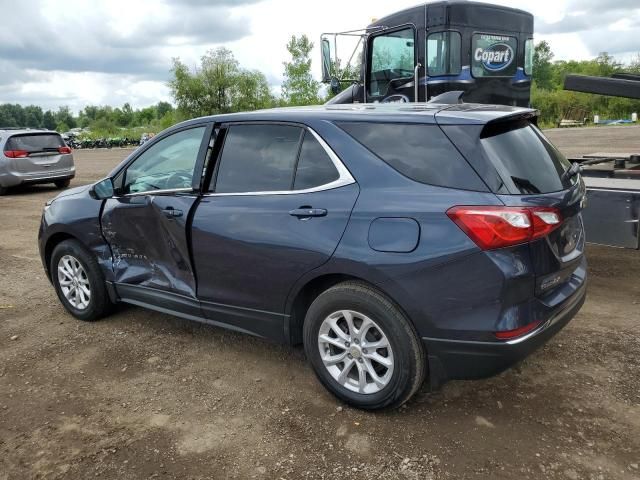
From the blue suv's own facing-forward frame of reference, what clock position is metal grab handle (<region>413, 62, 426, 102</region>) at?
The metal grab handle is roughly at 2 o'clock from the blue suv.

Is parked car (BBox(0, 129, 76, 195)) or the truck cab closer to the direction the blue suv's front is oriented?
the parked car

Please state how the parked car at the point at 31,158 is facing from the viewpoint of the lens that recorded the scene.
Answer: facing away from the viewer and to the left of the viewer

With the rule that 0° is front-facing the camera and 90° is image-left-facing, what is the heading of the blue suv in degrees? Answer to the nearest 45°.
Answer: approximately 135°
